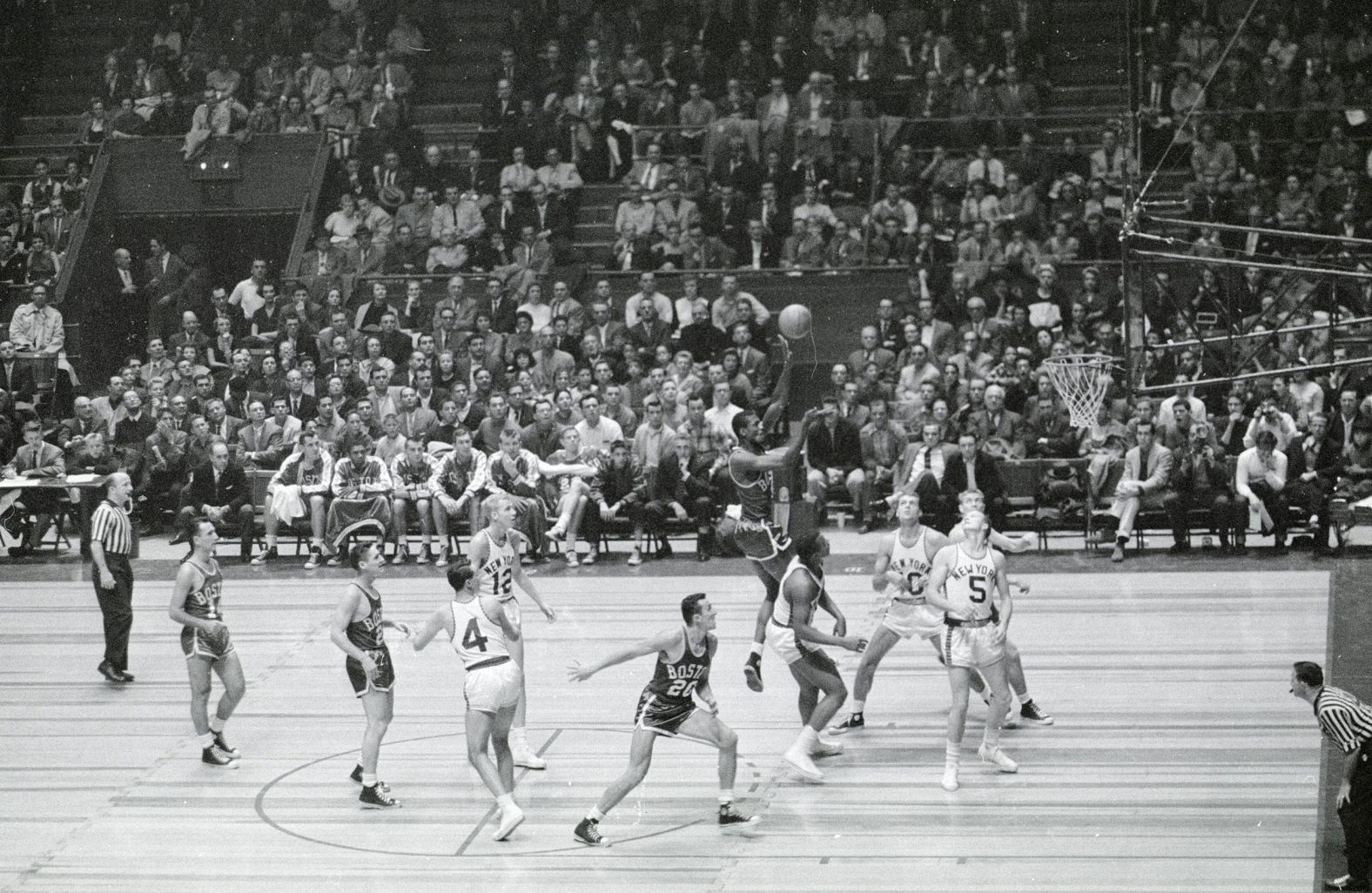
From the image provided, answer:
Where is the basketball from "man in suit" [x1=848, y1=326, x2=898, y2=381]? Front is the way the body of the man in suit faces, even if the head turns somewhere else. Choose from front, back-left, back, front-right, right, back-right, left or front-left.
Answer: front-right

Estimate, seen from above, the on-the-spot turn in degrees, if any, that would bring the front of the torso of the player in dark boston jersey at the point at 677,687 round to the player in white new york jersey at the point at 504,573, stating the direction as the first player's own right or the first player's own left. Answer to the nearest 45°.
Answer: approximately 180°

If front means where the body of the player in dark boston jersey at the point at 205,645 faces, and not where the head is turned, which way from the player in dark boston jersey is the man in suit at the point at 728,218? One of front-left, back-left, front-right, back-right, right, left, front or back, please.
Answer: left

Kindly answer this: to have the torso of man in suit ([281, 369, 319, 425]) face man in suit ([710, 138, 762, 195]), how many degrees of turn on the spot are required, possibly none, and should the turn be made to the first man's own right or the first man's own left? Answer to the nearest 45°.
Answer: approximately 90° to the first man's own left

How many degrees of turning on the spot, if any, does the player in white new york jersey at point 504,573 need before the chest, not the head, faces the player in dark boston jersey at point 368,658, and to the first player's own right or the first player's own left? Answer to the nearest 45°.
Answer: approximately 90° to the first player's own right

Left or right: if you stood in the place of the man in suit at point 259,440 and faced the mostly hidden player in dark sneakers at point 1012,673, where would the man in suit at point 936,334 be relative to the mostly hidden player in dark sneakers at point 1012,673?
left

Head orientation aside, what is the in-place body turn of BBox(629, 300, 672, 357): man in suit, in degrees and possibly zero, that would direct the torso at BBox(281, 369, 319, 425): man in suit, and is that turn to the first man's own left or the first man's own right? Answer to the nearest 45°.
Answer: approximately 90° to the first man's own right

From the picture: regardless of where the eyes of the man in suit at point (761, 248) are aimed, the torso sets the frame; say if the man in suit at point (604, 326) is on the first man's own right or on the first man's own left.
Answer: on the first man's own right

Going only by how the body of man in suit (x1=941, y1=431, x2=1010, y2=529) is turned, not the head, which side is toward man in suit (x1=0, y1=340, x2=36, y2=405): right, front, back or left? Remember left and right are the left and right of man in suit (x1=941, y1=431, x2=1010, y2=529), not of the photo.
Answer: right

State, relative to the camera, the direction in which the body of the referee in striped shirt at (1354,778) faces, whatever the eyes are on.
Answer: to the viewer's left

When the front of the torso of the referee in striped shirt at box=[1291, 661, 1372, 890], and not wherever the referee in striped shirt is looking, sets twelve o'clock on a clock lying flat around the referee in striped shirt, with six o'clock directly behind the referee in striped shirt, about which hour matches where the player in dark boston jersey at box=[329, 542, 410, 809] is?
The player in dark boston jersey is roughly at 12 o'clock from the referee in striped shirt.

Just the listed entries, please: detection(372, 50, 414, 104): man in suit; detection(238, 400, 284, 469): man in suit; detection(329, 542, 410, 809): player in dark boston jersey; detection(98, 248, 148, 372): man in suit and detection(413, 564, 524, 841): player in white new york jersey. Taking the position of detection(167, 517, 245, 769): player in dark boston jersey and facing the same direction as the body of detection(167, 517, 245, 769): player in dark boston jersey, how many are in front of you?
2

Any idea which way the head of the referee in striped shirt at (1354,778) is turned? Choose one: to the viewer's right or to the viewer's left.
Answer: to the viewer's left

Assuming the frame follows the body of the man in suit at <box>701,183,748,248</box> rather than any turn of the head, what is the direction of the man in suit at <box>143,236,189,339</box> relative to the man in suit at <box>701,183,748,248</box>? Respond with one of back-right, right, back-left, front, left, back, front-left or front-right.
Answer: right
